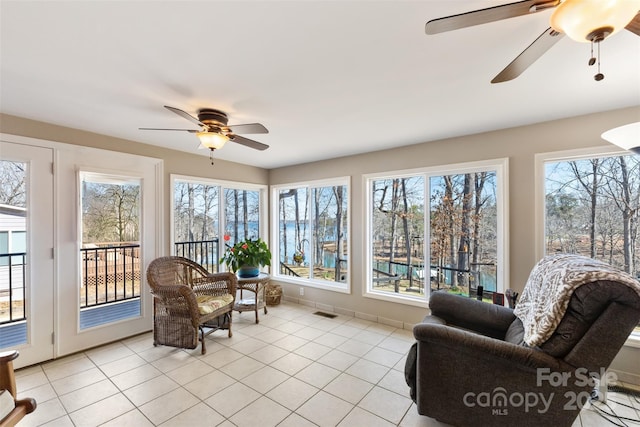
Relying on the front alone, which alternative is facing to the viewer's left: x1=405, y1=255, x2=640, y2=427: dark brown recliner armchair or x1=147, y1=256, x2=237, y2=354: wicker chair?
the dark brown recliner armchair

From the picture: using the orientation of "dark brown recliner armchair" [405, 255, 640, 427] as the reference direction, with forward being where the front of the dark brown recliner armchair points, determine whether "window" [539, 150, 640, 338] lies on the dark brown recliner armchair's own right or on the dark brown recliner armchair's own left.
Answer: on the dark brown recliner armchair's own right

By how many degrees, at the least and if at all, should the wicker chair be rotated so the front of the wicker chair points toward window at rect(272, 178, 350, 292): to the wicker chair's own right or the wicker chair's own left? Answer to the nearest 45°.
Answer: approximately 90° to the wicker chair's own left

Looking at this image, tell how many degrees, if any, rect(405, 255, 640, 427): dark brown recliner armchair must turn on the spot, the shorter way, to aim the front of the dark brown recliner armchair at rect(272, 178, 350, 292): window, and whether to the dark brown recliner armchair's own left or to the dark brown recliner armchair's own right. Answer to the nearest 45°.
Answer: approximately 45° to the dark brown recliner armchair's own right

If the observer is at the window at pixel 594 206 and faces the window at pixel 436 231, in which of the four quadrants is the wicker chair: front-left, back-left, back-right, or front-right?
front-left

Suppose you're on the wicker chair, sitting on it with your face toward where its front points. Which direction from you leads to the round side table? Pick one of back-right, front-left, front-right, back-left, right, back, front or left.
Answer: left

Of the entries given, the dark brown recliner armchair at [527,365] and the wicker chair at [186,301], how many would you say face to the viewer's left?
1

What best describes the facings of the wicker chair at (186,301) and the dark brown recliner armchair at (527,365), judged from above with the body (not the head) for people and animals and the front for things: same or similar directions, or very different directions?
very different directions

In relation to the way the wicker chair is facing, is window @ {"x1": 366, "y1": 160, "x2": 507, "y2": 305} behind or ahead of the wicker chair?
ahead

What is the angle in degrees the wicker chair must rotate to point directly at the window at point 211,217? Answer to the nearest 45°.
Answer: approximately 135° to its left

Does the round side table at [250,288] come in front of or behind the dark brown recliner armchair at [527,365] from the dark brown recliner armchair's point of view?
in front

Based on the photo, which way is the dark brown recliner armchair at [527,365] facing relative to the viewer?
to the viewer's left

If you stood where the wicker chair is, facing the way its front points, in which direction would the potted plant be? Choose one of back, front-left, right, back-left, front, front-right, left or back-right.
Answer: left

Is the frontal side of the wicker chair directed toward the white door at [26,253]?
no

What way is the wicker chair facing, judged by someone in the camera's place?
facing the viewer and to the right of the viewer

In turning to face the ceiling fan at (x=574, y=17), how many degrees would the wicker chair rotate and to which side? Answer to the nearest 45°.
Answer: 0° — it already faces it

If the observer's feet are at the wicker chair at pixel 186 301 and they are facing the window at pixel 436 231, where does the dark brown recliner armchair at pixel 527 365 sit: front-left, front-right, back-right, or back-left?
front-right

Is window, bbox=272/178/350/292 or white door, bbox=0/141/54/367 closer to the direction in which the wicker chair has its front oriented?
the window
